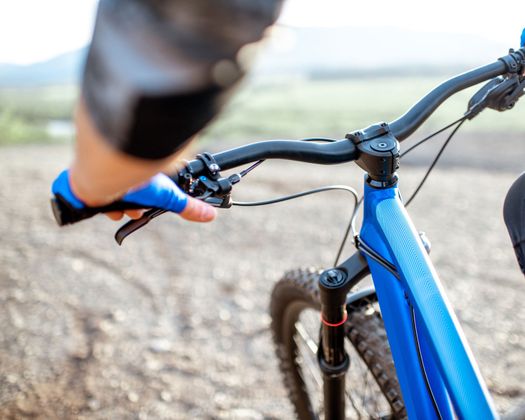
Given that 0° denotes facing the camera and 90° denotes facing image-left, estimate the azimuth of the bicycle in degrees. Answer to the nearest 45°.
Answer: approximately 135°
